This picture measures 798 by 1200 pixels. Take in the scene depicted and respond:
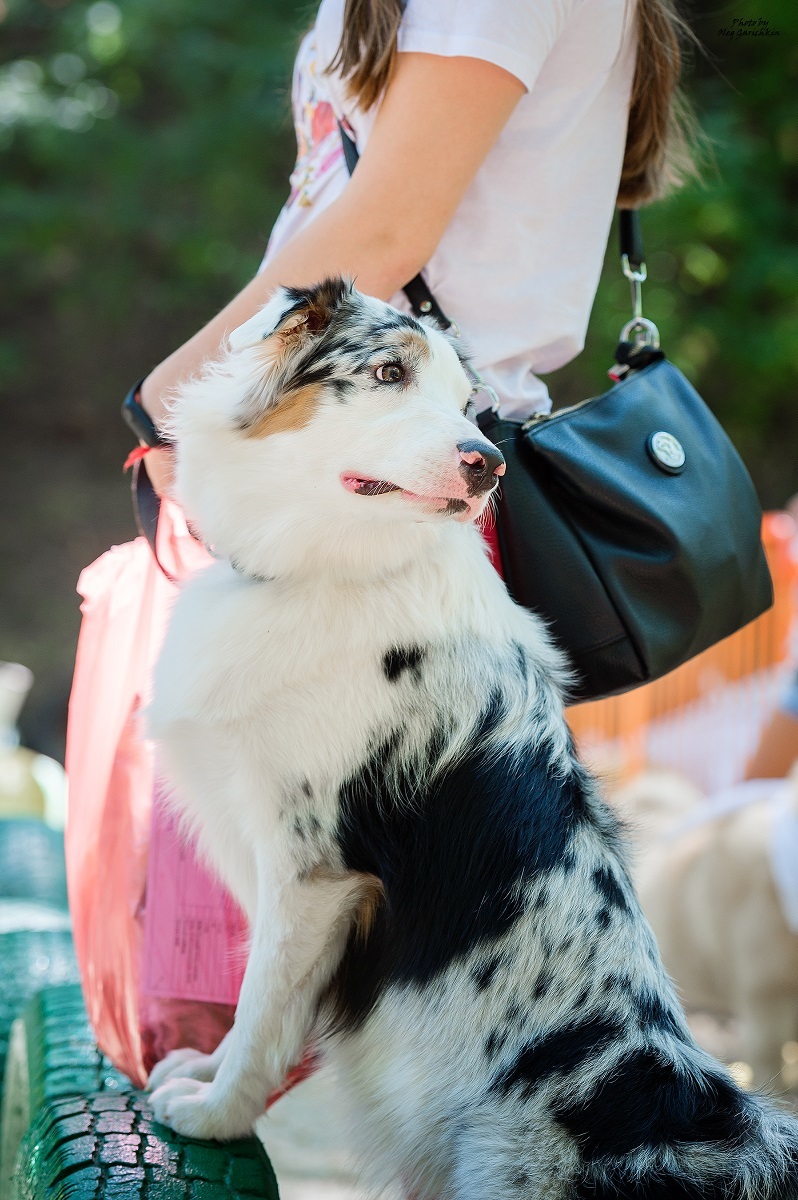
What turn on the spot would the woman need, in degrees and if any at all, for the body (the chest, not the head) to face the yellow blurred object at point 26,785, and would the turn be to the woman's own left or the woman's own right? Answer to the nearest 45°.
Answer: approximately 45° to the woman's own right

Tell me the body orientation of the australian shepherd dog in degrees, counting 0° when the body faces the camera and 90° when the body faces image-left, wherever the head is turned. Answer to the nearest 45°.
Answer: approximately 90°

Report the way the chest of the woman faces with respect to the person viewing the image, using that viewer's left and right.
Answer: facing to the left of the viewer

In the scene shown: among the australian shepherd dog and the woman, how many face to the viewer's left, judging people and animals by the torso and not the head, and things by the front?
2

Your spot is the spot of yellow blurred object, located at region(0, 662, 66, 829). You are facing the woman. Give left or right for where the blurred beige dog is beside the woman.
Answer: left

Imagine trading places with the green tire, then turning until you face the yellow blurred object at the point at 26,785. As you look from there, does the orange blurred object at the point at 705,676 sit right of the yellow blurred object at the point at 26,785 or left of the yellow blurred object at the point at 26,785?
right
